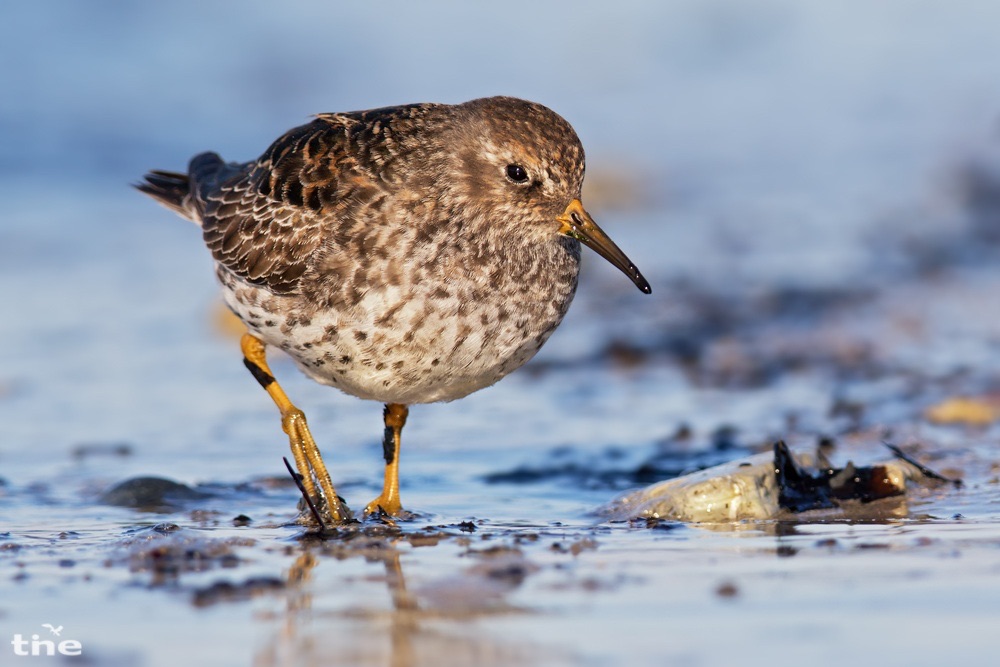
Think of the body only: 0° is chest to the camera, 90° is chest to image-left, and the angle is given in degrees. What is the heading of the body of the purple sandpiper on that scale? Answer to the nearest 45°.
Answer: approximately 315°
